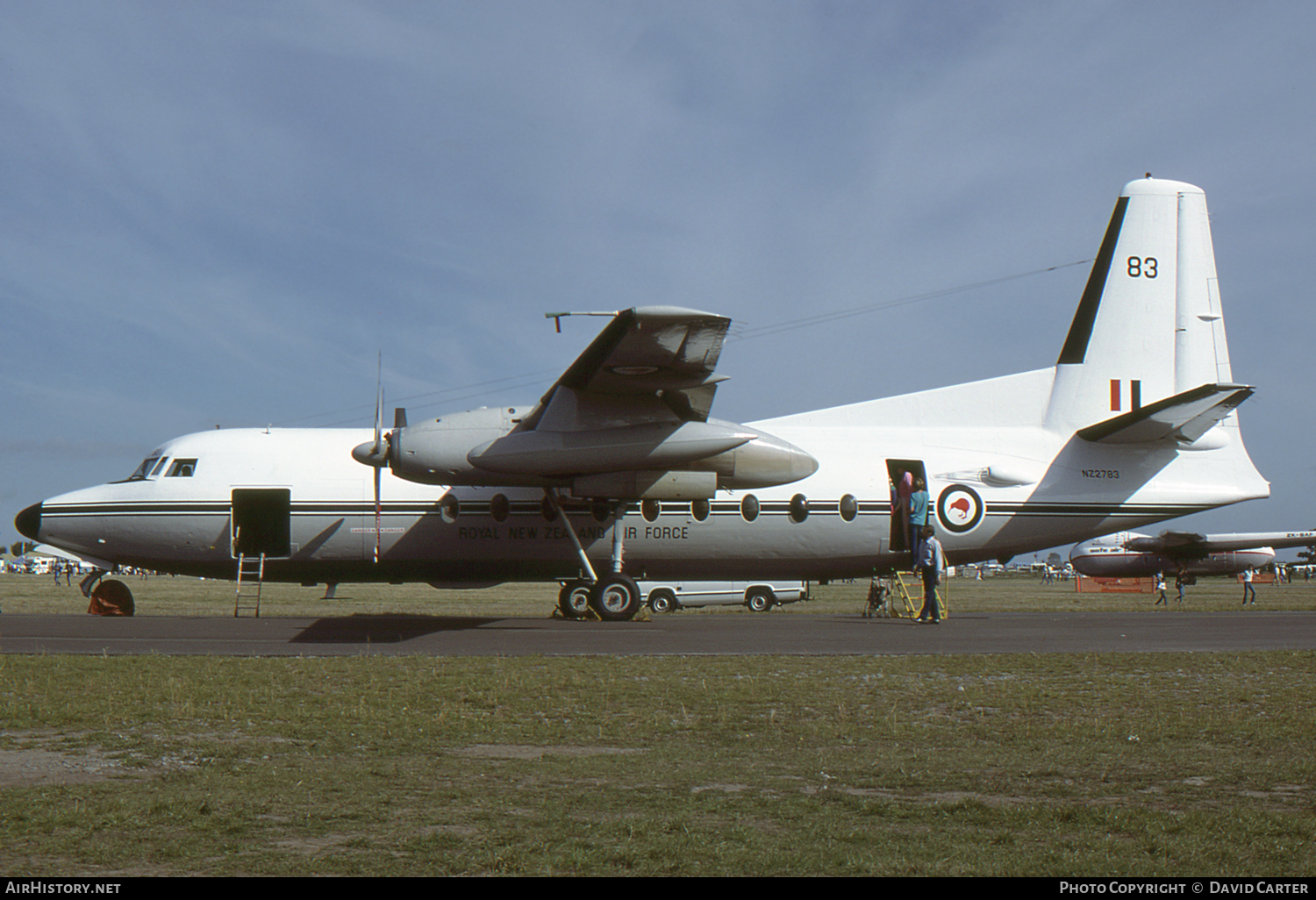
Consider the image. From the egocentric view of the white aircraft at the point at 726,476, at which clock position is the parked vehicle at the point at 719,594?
The parked vehicle is roughly at 3 o'clock from the white aircraft.

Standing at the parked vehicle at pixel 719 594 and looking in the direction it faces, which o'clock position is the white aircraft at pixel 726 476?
The white aircraft is roughly at 9 o'clock from the parked vehicle.

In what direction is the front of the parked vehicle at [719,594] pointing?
to the viewer's left

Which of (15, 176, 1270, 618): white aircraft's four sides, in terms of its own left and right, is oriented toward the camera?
left
